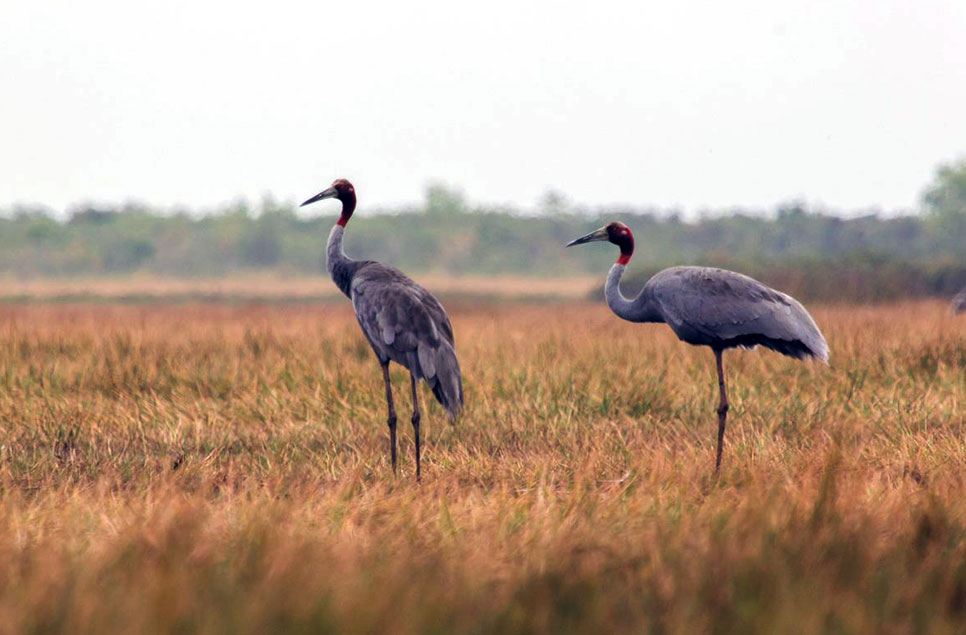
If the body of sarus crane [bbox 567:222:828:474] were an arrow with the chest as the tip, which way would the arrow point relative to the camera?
to the viewer's left

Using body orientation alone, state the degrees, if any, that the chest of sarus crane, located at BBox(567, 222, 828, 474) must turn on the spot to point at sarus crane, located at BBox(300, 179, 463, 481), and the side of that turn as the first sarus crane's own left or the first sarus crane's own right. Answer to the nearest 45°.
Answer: approximately 45° to the first sarus crane's own left
